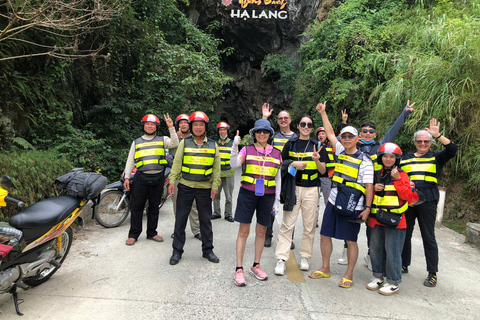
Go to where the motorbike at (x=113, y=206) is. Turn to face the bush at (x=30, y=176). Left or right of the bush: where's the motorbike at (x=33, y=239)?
left

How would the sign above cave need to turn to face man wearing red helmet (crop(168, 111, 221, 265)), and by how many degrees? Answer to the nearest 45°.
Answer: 0° — it already faces them

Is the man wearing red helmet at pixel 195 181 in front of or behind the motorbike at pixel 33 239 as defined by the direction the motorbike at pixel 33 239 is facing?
behind

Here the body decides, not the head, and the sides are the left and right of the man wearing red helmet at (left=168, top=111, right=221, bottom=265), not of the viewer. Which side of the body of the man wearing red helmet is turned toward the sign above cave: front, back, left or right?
back
